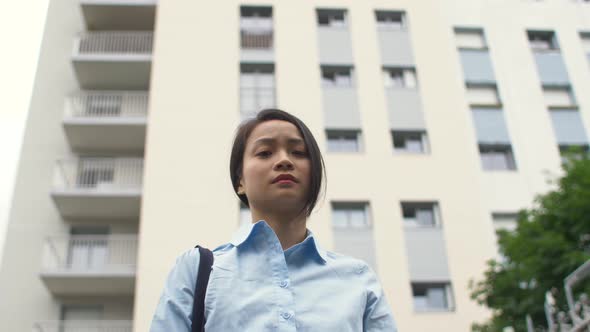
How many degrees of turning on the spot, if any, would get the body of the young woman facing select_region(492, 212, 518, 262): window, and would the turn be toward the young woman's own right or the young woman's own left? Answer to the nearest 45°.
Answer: approximately 135° to the young woman's own left

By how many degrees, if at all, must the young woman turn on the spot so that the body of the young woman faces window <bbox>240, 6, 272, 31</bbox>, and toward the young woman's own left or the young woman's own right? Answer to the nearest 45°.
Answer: approximately 180°

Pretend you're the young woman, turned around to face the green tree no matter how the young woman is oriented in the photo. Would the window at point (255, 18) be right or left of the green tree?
left

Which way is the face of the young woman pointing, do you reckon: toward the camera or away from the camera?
toward the camera

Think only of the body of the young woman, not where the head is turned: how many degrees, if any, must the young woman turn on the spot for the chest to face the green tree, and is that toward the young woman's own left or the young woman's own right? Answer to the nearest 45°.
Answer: approximately 135° to the young woman's own left

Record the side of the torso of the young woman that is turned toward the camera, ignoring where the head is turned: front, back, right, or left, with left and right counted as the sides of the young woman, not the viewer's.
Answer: front

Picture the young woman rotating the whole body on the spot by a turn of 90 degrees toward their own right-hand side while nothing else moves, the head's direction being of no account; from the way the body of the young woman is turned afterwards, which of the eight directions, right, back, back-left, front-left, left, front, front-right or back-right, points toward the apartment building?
right
